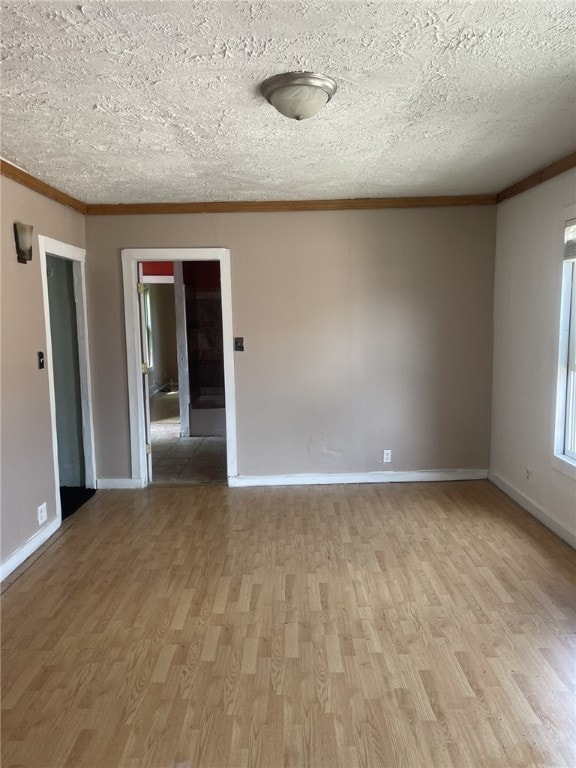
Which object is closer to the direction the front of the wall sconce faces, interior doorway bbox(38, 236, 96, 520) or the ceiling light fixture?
the ceiling light fixture

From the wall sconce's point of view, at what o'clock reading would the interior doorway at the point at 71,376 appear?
The interior doorway is roughly at 8 o'clock from the wall sconce.

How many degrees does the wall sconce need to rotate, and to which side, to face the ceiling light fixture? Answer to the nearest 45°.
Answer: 0° — it already faces it

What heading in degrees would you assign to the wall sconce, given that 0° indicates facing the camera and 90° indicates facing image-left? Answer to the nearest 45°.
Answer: approximately 315°

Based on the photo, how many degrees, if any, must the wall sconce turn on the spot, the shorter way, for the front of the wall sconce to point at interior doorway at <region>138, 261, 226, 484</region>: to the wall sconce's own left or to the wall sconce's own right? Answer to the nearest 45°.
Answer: approximately 90° to the wall sconce's own left

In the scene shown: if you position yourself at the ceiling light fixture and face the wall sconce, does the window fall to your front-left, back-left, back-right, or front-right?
back-right

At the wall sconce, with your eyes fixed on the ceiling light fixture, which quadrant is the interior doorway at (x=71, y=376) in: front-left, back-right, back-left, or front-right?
back-left

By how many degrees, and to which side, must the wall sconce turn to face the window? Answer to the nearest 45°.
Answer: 0° — it already faces it
